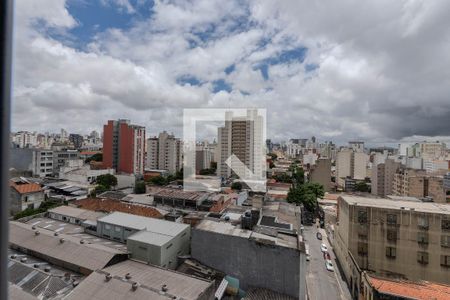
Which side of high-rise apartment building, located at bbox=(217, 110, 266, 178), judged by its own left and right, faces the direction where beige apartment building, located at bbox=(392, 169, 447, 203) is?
left

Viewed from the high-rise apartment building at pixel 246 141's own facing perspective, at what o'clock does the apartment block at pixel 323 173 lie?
The apartment block is roughly at 9 o'clock from the high-rise apartment building.

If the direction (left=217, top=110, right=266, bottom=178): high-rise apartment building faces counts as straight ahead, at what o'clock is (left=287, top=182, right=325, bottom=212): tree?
The tree is roughly at 11 o'clock from the high-rise apartment building.

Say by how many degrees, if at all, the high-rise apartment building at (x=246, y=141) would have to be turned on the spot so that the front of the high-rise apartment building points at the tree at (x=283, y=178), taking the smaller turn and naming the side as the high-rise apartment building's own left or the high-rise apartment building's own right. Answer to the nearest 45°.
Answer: approximately 135° to the high-rise apartment building's own left

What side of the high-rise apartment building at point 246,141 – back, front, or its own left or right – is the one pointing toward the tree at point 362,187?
left

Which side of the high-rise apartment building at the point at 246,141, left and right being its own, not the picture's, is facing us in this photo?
front

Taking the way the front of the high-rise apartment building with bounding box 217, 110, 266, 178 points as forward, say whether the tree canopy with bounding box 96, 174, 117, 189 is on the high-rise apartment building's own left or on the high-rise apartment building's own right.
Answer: on the high-rise apartment building's own right

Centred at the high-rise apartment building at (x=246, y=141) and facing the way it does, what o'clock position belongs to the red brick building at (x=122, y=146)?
The red brick building is roughly at 3 o'clock from the high-rise apartment building.

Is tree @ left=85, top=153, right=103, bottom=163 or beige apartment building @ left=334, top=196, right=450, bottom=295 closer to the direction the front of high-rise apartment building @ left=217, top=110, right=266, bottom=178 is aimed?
the beige apartment building

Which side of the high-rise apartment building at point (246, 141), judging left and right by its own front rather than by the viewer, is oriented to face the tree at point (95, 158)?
right

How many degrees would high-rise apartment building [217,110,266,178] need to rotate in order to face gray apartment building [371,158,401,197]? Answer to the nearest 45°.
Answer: approximately 90° to its left
